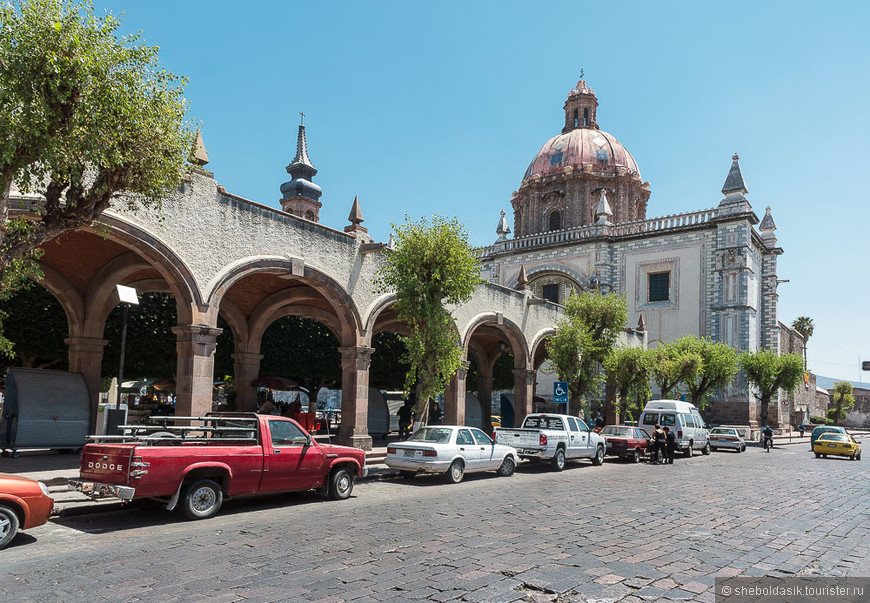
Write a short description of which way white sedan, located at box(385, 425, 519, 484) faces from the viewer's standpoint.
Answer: facing away from the viewer and to the right of the viewer

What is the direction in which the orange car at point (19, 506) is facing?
to the viewer's right

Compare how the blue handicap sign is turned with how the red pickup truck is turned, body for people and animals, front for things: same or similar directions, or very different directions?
very different directions

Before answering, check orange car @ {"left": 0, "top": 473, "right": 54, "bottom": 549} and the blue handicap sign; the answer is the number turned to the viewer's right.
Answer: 1

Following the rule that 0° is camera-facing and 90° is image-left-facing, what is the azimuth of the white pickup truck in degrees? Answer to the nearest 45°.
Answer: approximately 225°
